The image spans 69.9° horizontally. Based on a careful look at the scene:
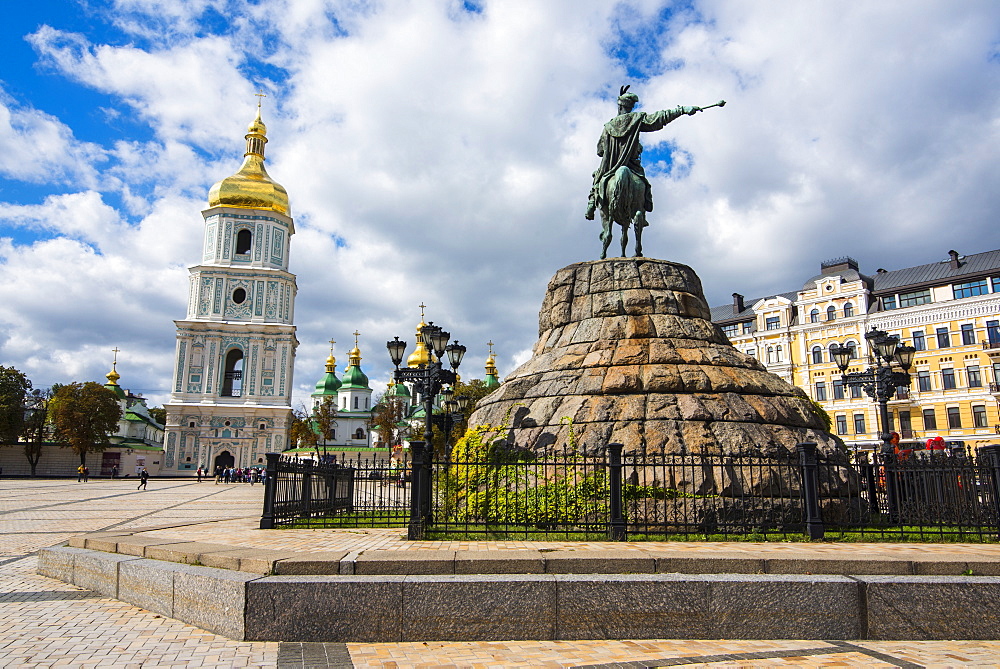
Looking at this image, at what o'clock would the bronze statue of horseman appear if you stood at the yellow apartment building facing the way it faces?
The bronze statue of horseman is roughly at 11 o'clock from the yellow apartment building.

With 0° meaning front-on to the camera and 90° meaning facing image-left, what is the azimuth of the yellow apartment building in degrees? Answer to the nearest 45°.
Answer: approximately 45°
